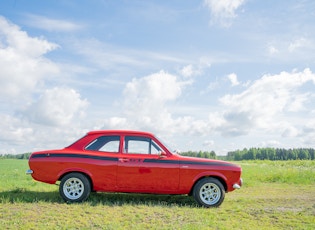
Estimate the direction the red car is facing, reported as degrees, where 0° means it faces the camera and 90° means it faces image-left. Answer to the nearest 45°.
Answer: approximately 270°
